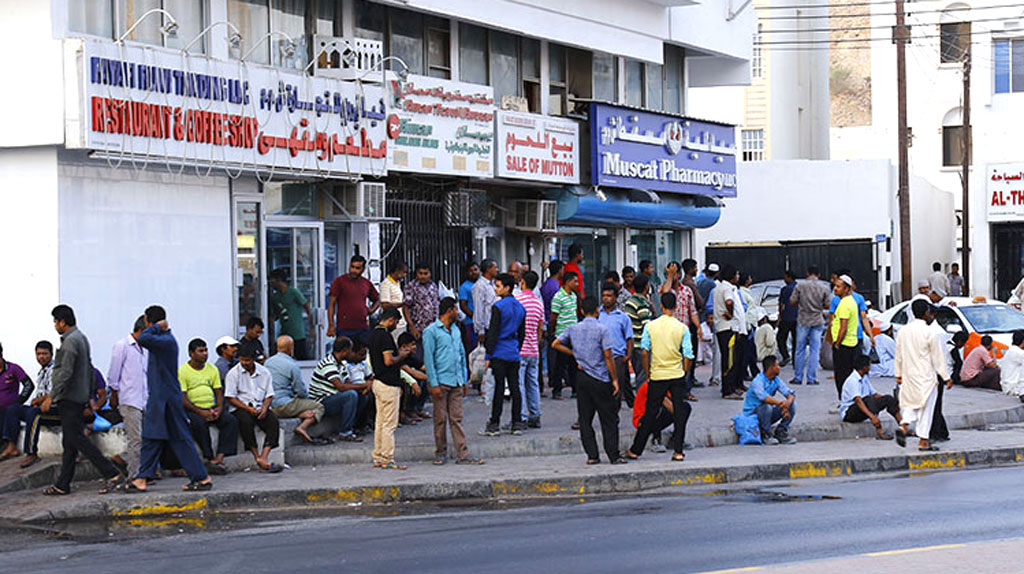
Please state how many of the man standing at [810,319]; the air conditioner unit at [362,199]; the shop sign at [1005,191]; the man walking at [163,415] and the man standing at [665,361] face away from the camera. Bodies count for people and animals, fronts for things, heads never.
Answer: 2

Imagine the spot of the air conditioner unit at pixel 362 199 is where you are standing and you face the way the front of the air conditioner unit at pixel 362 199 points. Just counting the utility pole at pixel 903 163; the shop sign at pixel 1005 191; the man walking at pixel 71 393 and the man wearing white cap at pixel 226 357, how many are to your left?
2

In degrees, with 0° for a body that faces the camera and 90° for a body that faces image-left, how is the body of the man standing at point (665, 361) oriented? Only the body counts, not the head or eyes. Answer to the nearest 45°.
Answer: approximately 180°

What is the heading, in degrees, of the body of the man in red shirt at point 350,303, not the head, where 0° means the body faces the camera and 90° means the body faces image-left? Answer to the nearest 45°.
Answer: approximately 0°

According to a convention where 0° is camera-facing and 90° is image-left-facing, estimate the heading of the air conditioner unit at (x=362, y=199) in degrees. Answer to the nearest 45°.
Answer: approximately 315°

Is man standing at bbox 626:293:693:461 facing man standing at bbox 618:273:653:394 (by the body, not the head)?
yes
